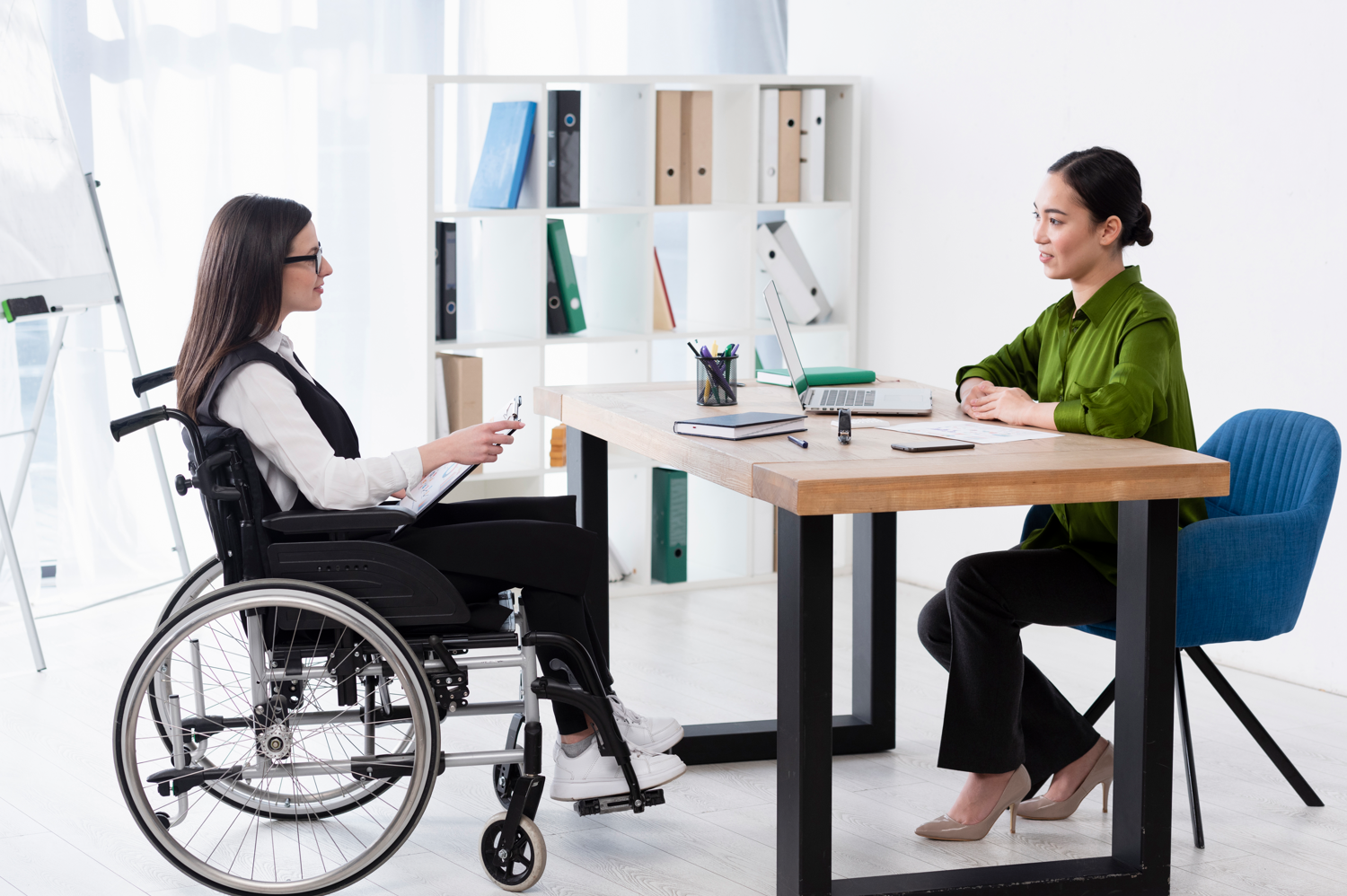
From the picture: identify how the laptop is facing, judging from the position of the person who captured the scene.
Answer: facing to the right of the viewer

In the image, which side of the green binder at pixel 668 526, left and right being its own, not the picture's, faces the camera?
front

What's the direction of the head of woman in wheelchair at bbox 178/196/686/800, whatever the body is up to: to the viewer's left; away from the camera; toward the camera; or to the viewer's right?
to the viewer's right

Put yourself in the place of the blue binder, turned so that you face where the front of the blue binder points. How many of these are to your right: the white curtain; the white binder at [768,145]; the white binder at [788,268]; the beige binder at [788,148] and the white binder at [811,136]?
1

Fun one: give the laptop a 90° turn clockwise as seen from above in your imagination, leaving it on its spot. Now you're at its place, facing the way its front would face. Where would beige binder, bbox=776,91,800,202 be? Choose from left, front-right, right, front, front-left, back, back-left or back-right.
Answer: back

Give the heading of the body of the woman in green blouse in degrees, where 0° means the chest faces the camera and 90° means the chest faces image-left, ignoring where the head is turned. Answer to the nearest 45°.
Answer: approximately 45°

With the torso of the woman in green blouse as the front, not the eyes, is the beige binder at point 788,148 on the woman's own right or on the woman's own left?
on the woman's own right

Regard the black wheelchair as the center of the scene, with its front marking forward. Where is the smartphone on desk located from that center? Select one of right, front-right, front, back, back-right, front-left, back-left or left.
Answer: front

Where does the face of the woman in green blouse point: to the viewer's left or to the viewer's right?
to the viewer's left

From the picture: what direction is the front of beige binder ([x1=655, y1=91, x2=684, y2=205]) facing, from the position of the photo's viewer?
facing the viewer

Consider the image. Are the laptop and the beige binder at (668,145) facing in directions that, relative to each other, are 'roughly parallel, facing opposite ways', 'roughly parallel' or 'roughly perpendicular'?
roughly perpendicular

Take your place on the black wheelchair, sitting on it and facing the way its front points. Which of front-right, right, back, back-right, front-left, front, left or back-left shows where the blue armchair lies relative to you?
front

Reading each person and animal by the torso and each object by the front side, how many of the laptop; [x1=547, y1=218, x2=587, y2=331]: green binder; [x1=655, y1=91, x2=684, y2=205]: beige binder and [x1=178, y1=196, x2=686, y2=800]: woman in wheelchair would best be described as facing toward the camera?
2

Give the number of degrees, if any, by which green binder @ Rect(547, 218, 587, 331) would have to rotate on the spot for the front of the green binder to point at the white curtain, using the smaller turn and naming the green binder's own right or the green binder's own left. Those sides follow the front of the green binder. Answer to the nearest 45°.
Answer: approximately 90° to the green binder's own right

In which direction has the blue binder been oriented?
toward the camera

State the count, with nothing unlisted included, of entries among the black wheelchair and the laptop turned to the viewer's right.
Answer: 2

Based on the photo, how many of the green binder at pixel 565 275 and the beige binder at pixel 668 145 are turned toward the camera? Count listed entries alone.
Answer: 2
